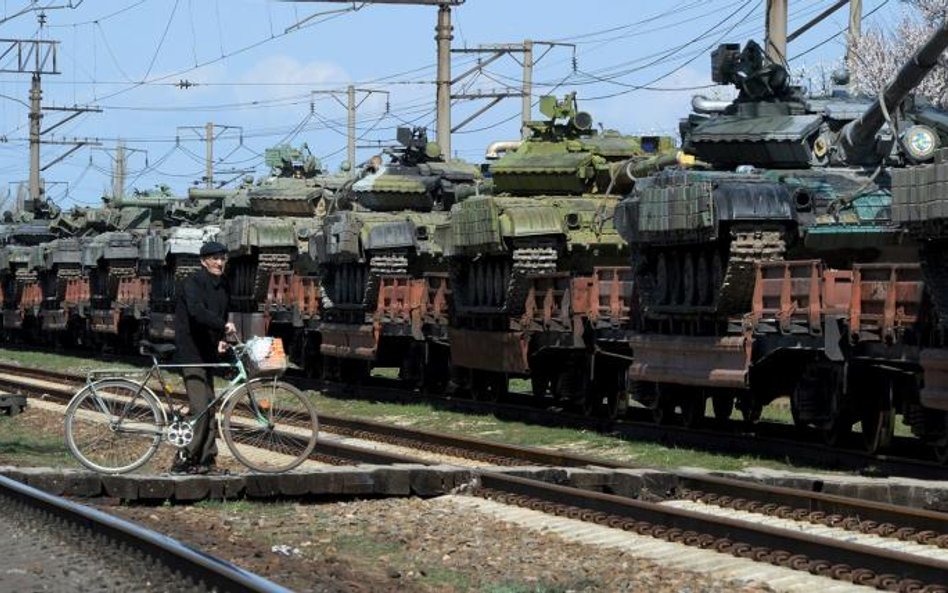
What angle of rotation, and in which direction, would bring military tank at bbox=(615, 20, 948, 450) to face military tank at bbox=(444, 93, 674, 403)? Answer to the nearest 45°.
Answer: approximately 180°

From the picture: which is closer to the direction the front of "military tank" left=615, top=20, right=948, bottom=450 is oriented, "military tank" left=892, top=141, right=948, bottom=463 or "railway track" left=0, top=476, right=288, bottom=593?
the military tank

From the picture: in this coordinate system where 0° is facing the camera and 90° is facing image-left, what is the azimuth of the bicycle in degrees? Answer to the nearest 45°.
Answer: approximately 270°

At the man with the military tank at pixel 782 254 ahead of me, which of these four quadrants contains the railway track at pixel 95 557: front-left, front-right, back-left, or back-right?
back-right

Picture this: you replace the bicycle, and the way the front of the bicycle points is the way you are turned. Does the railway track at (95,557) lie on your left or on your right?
on your right

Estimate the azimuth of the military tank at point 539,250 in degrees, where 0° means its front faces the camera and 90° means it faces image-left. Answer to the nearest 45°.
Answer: approximately 315°

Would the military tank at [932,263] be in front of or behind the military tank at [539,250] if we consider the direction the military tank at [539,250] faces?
in front

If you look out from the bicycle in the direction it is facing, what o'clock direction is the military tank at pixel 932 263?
The military tank is roughly at 12 o'clock from the bicycle.
